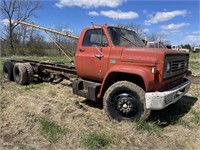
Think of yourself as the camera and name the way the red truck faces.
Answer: facing the viewer and to the right of the viewer
